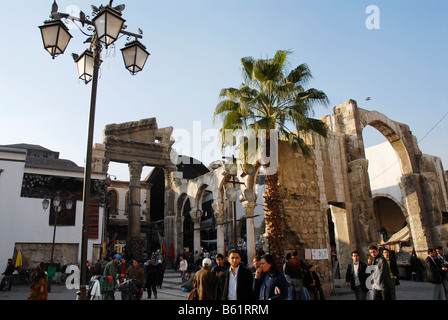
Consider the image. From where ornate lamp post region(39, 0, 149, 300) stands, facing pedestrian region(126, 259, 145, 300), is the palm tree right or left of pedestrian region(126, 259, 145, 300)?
right

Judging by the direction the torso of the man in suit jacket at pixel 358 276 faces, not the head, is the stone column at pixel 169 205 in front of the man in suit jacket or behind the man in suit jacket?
behind

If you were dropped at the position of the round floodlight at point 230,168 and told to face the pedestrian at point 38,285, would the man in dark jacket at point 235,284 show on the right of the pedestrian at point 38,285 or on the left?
left

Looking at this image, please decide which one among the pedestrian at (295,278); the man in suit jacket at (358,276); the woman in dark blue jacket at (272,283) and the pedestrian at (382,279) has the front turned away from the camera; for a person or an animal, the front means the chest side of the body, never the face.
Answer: the pedestrian at (295,278)

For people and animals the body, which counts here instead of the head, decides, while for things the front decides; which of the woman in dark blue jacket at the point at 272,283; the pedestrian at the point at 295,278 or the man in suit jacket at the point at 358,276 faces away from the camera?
the pedestrian

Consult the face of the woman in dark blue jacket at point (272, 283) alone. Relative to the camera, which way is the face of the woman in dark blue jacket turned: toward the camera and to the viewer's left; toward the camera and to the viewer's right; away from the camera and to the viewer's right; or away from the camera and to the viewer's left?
toward the camera and to the viewer's left
